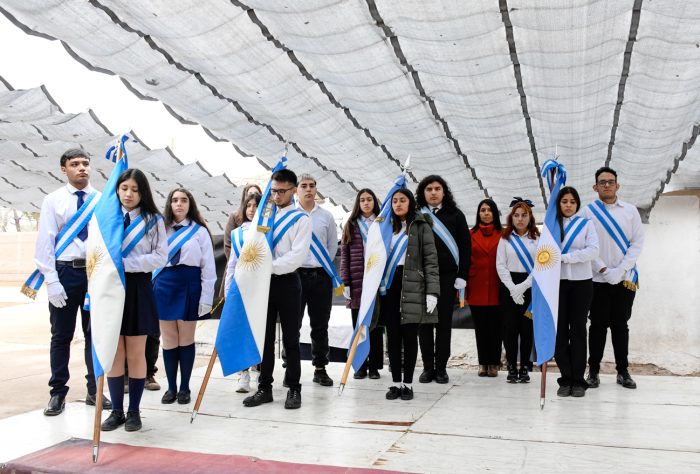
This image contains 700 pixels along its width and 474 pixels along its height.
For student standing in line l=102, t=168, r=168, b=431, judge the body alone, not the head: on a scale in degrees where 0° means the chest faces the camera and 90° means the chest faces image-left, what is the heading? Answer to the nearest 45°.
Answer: approximately 45°

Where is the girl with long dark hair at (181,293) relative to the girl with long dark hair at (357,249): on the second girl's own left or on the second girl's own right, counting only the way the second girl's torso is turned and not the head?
on the second girl's own right

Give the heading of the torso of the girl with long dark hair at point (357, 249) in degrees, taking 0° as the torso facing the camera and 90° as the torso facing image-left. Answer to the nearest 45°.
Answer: approximately 0°
